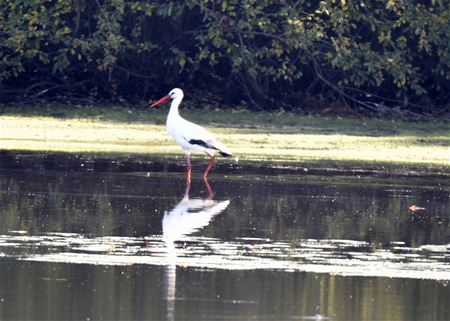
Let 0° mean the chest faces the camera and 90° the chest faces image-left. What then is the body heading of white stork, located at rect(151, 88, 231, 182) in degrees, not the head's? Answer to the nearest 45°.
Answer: approximately 90°
